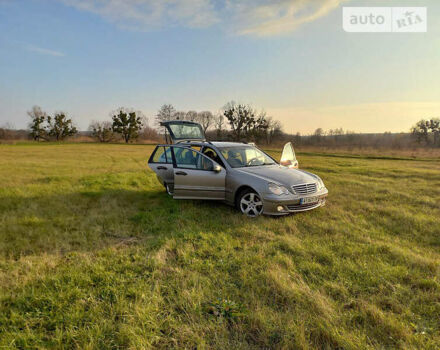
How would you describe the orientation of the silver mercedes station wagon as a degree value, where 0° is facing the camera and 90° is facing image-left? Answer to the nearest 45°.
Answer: approximately 315°
